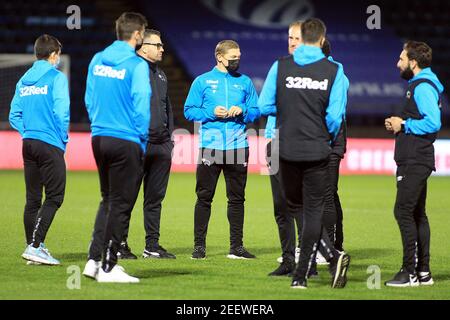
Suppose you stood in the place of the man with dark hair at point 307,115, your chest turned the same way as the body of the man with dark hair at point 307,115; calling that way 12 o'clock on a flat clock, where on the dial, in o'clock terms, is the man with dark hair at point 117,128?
the man with dark hair at point 117,128 is roughly at 9 o'clock from the man with dark hair at point 307,115.

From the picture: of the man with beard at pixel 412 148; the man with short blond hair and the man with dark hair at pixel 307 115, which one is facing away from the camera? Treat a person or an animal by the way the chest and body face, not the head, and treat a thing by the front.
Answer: the man with dark hair

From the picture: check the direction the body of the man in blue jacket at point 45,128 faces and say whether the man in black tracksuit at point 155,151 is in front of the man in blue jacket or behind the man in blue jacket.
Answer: in front

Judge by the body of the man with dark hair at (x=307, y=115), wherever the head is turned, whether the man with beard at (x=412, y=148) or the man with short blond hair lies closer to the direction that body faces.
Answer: the man with short blond hair

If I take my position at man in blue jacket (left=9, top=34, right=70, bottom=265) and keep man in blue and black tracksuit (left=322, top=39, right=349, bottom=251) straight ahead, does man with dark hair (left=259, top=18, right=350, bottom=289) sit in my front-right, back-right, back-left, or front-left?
front-right

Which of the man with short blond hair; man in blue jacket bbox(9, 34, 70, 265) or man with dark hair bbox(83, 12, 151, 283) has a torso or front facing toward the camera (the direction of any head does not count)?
the man with short blond hair

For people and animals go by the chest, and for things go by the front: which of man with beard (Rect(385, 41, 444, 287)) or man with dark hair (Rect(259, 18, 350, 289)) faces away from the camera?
the man with dark hair

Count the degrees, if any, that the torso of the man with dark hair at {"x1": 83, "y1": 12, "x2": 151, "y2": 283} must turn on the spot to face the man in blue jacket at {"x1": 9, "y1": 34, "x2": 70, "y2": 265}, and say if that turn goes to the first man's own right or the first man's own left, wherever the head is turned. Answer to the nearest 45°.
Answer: approximately 90° to the first man's own left

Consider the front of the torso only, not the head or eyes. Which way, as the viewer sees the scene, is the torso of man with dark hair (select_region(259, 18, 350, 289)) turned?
away from the camera

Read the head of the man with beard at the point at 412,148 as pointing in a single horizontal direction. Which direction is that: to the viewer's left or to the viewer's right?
to the viewer's left

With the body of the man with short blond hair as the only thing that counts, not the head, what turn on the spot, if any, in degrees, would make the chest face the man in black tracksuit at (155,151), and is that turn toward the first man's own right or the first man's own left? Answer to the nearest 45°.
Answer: approximately 90° to the first man's own right

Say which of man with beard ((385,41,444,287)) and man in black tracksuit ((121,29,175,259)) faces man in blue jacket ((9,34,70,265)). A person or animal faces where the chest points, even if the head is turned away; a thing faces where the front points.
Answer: the man with beard

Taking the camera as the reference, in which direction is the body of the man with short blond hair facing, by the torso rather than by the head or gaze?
toward the camera

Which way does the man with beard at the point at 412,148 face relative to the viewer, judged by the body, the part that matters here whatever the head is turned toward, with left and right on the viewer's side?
facing to the left of the viewer

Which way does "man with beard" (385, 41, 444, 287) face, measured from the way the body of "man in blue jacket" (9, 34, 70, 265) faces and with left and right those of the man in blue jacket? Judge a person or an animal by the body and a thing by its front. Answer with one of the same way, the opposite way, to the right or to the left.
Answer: to the left
